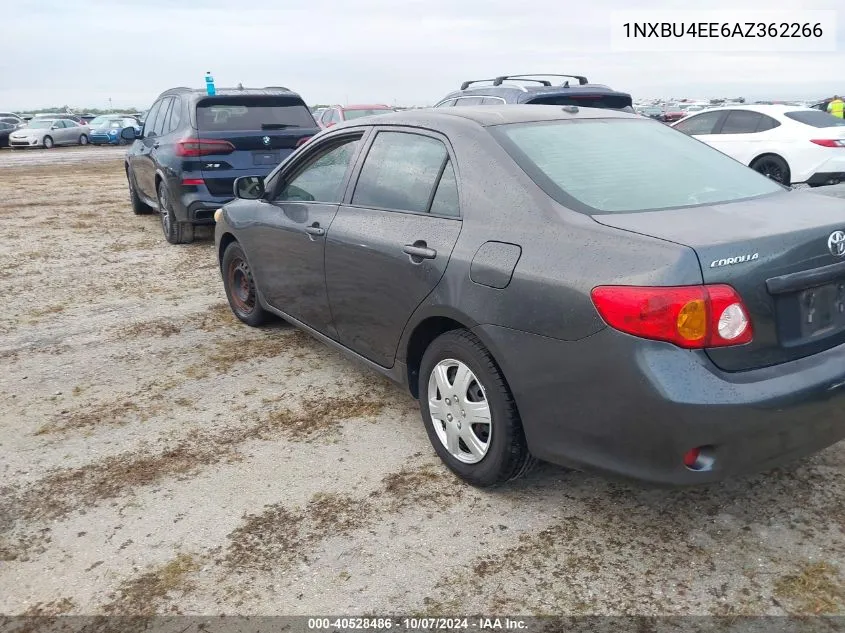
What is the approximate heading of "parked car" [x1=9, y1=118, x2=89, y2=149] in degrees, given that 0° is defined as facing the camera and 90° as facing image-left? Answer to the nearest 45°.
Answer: approximately 45°

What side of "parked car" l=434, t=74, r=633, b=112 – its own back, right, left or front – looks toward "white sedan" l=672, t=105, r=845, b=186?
right

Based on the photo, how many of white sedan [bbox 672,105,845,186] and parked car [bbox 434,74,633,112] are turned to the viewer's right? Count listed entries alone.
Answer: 0

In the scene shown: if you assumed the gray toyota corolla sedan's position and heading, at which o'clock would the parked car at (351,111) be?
The parked car is roughly at 1 o'clock from the gray toyota corolla sedan.

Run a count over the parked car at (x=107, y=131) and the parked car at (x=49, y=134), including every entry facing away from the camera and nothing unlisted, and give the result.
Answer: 0

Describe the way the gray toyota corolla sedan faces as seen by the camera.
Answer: facing away from the viewer and to the left of the viewer

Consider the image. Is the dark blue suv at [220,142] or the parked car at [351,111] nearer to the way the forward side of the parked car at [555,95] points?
the parked car

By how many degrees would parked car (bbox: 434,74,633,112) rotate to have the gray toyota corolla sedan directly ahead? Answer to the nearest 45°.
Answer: approximately 135° to its left

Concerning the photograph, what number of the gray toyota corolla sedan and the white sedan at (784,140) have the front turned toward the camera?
0

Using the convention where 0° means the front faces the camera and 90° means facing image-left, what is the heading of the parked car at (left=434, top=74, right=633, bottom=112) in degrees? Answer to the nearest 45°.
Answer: approximately 135°
